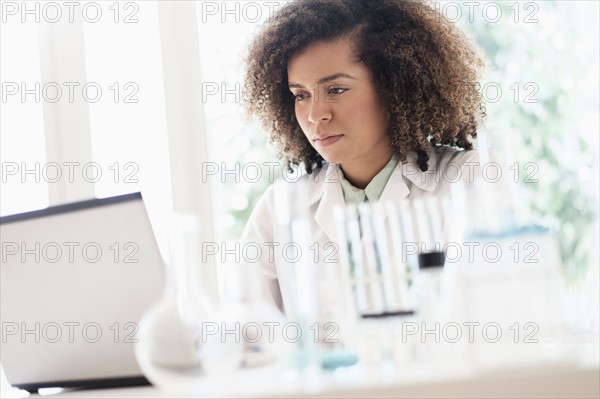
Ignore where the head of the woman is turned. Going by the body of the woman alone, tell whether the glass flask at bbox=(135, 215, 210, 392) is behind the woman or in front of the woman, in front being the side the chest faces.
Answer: in front

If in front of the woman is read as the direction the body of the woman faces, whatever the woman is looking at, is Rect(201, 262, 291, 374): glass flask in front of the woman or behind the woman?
in front

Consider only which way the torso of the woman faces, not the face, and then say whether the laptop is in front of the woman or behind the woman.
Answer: in front

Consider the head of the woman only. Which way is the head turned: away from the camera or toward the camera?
toward the camera

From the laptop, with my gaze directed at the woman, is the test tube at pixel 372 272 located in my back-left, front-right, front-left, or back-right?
front-right

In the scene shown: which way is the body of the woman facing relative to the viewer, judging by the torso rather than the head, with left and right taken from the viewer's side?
facing the viewer and to the left of the viewer

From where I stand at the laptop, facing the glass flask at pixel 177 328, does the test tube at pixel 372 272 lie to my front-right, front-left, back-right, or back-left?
front-left

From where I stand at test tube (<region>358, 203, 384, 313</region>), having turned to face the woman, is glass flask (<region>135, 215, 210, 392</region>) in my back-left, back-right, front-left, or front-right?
back-left
